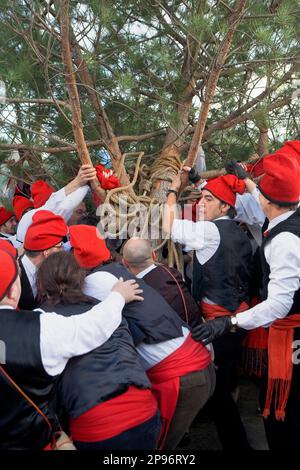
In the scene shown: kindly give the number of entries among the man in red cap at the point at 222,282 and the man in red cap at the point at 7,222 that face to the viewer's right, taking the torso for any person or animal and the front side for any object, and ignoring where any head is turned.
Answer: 1

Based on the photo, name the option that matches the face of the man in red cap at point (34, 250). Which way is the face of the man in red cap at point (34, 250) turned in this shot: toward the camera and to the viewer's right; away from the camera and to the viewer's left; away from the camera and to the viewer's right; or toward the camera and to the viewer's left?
away from the camera and to the viewer's right

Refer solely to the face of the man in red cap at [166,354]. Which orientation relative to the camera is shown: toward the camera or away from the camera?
away from the camera

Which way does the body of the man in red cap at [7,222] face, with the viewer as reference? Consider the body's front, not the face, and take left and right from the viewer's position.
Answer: facing to the right of the viewer

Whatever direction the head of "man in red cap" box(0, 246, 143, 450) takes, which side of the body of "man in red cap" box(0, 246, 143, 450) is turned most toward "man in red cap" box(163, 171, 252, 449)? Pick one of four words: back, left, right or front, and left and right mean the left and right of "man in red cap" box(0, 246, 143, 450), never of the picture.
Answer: front

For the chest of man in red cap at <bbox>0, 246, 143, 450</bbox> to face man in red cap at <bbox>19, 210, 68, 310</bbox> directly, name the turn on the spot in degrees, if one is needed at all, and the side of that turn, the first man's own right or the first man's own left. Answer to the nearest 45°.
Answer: approximately 45° to the first man's own left

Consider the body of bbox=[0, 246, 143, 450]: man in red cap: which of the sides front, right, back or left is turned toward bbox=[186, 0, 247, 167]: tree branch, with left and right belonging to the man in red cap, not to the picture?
front

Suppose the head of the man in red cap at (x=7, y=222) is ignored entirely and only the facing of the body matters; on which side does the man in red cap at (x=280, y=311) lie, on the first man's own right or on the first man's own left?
on the first man's own right

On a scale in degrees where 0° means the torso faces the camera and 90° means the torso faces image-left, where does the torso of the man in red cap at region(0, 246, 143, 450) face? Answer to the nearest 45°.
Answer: approximately 225°
